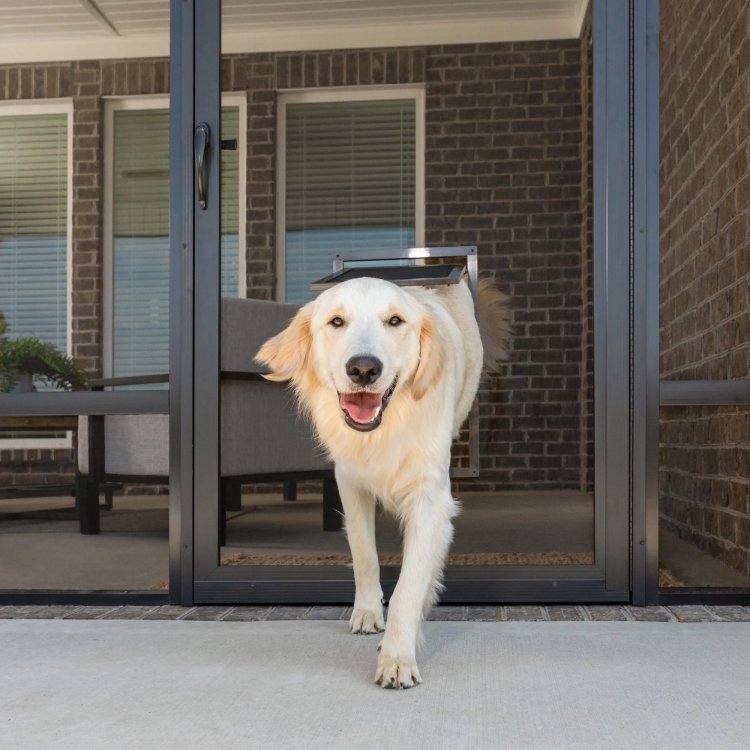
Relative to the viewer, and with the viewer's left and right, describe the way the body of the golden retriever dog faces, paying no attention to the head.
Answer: facing the viewer

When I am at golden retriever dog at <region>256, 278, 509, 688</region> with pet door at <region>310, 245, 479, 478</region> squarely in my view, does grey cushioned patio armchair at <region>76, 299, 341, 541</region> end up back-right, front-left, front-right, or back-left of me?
front-left

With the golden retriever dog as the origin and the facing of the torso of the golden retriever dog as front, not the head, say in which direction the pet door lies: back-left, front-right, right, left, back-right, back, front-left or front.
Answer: back

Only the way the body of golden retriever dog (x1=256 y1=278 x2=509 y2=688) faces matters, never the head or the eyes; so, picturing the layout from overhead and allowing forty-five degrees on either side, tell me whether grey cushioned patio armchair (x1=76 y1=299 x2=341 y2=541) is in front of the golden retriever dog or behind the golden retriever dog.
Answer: behind

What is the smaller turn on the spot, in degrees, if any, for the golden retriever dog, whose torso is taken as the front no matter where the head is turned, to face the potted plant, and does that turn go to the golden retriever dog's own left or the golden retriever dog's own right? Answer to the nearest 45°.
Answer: approximately 135° to the golden retriever dog's own right

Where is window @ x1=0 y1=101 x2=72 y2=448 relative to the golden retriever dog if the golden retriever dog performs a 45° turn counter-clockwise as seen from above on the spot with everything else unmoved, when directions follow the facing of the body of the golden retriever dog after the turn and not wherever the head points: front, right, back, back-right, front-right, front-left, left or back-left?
back

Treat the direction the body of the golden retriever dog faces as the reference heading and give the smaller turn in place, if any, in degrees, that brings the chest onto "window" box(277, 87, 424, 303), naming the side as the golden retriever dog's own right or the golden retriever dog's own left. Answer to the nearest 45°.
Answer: approximately 180°

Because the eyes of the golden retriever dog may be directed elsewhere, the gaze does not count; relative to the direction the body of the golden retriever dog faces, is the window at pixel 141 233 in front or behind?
behind

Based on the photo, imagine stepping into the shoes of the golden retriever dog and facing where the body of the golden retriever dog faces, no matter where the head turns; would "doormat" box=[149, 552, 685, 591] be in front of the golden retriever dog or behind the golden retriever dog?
behind
